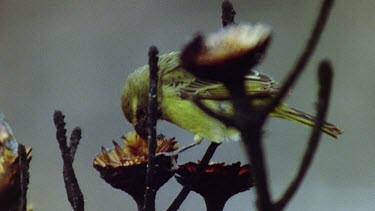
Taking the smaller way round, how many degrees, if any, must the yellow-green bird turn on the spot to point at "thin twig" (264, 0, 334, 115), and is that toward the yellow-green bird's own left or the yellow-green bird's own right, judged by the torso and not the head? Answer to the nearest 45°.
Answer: approximately 90° to the yellow-green bird's own left

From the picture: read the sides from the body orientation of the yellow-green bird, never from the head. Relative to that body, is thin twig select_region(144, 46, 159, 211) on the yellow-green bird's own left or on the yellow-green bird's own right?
on the yellow-green bird's own left

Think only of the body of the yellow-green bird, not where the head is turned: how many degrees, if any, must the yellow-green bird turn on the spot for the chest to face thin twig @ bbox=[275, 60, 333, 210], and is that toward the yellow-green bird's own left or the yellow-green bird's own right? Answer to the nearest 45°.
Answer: approximately 90° to the yellow-green bird's own left

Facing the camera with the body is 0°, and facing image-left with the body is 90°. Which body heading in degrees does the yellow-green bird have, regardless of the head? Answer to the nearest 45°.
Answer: approximately 90°

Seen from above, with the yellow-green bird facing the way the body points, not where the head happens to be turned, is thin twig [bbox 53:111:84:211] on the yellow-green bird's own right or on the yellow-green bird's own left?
on the yellow-green bird's own left

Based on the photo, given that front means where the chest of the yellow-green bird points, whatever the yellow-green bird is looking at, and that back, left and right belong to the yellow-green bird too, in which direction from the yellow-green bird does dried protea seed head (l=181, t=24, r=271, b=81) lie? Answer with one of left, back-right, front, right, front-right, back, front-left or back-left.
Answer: left
